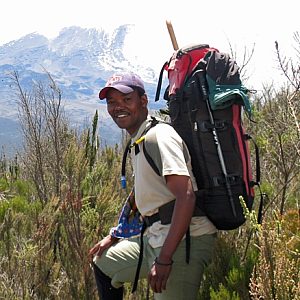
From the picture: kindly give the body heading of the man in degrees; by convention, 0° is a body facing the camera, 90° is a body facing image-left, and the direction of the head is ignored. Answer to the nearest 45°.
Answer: approximately 90°
